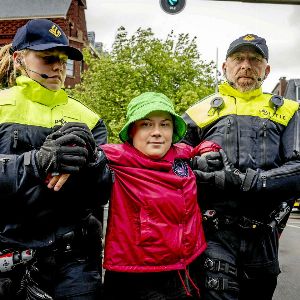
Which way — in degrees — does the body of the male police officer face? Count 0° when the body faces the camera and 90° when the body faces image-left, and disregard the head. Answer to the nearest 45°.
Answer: approximately 0°

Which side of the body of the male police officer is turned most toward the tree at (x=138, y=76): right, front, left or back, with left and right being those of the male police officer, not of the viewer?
back

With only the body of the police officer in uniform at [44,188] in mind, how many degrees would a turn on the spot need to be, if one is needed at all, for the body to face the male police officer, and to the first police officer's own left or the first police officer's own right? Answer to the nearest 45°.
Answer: approximately 45° to the first police officer's own left

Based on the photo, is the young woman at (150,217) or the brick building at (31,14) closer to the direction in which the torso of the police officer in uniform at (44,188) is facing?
the young woman

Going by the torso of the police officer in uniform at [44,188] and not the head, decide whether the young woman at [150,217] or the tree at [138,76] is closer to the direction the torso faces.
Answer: the young woman

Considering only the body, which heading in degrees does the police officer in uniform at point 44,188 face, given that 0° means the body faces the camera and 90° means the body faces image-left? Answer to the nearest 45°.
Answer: approximately 315°

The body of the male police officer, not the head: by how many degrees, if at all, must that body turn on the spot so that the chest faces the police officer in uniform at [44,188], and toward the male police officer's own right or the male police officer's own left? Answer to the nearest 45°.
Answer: approximately 45° to the male police officer's own right

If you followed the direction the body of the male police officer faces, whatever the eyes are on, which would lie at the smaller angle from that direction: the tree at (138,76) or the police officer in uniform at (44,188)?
the police officer in uniform

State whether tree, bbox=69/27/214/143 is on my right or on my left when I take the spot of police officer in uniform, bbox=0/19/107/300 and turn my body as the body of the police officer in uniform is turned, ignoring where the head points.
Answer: on my left
